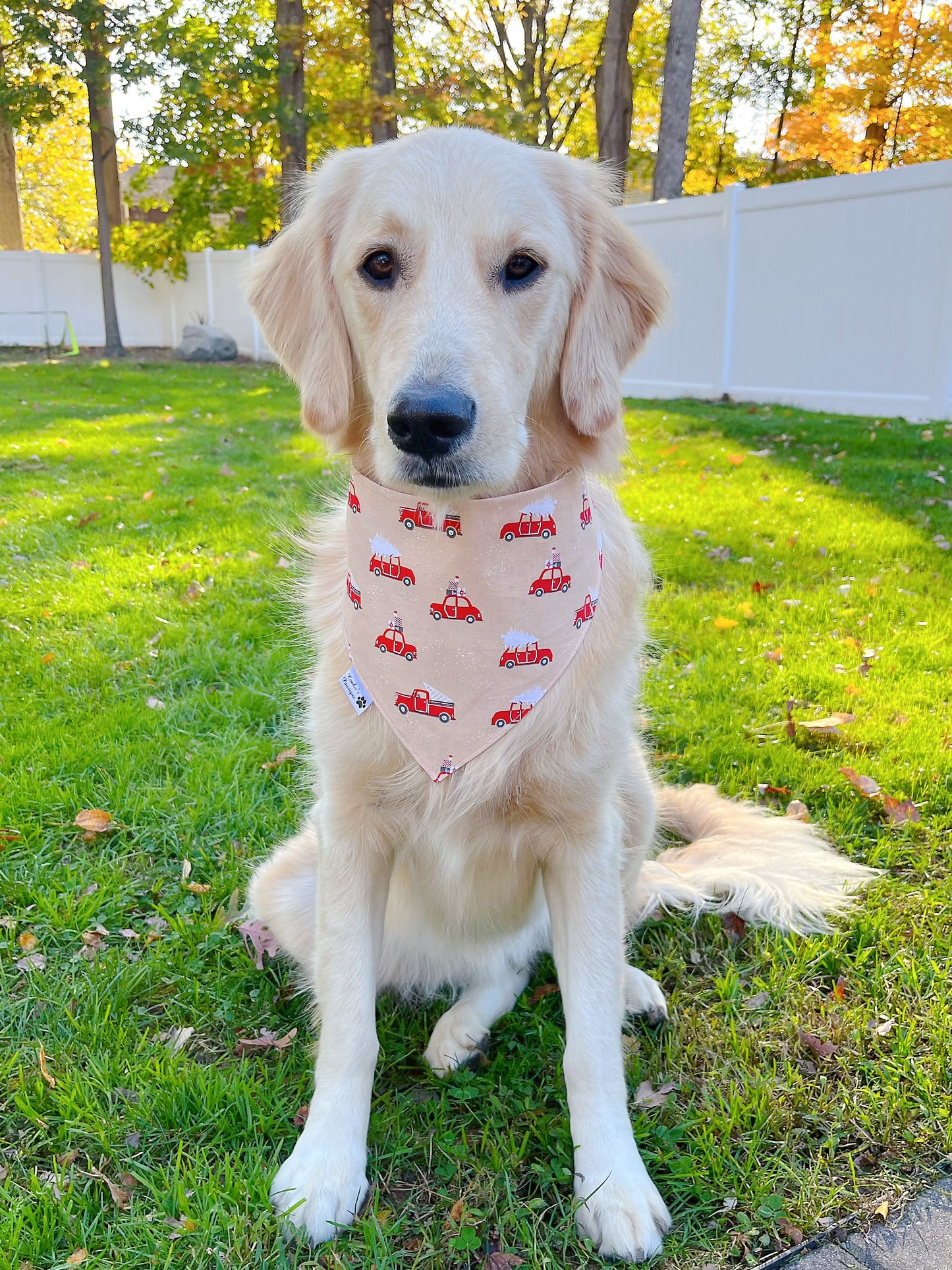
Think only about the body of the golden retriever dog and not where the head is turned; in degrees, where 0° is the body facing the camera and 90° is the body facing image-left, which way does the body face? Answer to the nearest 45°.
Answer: approximately 0°

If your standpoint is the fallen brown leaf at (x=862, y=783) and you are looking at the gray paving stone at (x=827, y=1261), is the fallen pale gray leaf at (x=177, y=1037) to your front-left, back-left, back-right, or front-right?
front-right

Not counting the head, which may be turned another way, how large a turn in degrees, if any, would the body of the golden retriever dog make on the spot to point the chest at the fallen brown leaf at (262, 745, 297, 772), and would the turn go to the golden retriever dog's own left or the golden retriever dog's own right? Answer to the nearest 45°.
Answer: approximately 135° to the golden retriever dog's own right

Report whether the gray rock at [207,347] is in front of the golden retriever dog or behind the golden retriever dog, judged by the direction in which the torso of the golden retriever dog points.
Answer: behind

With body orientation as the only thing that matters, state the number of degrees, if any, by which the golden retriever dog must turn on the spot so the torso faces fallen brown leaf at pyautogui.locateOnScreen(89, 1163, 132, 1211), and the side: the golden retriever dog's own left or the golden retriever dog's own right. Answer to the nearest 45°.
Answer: approximately 45° to the golden retriever dog's own right

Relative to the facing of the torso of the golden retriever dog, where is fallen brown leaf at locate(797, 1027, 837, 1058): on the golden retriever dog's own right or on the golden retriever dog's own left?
on the golden retriever dog's own left

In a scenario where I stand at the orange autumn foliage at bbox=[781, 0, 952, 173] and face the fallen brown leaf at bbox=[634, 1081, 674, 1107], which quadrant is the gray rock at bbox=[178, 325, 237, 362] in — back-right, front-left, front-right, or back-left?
front-right

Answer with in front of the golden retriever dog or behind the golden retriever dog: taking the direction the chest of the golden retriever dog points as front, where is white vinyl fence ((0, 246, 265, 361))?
behind

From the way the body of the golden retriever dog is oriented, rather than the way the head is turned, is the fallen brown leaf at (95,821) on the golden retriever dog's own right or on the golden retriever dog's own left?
on the golden retriever dog's own right

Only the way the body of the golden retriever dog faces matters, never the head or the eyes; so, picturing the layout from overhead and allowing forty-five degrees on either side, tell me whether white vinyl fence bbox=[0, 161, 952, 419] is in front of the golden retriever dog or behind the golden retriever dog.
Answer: behind
